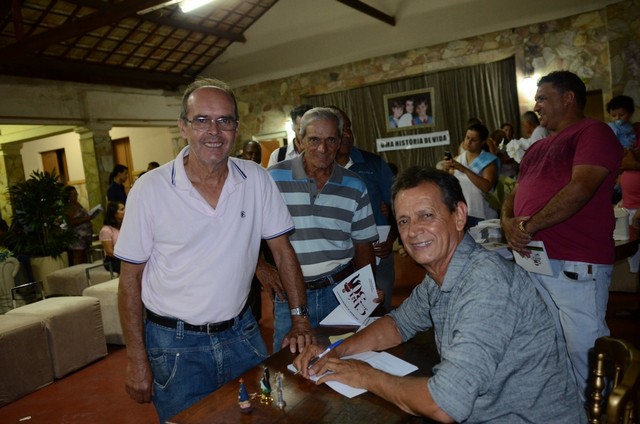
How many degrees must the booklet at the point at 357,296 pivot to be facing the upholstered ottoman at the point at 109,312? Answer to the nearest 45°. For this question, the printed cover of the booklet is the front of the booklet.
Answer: approximately 135° to its right

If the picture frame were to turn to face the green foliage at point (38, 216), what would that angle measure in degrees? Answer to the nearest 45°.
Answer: approximately 45° to its right

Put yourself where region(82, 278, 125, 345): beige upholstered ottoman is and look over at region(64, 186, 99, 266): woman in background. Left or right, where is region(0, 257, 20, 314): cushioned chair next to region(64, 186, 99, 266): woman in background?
left

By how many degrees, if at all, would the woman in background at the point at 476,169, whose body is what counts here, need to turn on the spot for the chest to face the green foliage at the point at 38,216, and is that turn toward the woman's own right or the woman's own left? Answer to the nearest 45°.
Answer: approximately 45° to the woman's own right
